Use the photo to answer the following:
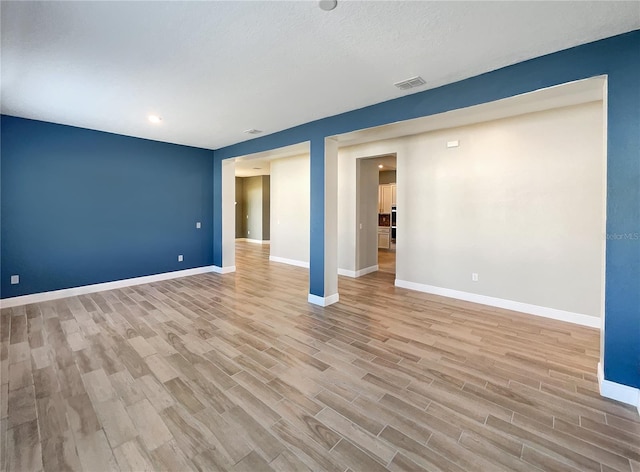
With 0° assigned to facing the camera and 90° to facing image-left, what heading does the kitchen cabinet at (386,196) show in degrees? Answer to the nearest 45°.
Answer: approximately 0°

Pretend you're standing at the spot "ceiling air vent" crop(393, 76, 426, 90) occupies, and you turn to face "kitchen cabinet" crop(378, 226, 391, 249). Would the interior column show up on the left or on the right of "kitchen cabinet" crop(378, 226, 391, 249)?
left

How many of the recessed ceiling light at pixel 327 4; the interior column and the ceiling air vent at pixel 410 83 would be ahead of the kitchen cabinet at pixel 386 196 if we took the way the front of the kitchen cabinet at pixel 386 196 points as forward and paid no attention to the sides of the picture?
3

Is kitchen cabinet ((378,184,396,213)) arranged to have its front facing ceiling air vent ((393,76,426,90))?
yes

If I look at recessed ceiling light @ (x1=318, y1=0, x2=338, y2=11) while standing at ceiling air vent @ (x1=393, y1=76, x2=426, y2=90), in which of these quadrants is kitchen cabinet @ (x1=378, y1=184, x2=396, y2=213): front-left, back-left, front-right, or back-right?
back-right

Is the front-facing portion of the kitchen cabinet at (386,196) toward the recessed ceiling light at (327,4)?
yes

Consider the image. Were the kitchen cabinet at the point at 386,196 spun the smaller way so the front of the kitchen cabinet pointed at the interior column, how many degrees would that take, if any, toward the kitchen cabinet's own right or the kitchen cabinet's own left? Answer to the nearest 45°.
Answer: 0° — it already faces it
